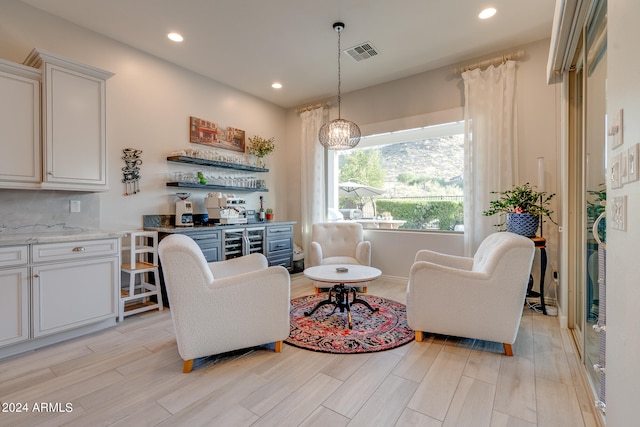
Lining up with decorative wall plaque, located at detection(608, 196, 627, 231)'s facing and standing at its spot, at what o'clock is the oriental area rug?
The oriental area rug is roughly at 2 o'clock from the decorative wall plaque.

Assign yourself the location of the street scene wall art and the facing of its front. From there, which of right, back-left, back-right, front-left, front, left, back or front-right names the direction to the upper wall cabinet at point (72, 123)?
right

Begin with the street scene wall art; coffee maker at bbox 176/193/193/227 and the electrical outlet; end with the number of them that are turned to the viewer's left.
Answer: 0

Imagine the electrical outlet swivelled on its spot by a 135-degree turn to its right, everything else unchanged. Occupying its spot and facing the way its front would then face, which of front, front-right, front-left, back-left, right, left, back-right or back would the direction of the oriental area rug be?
back

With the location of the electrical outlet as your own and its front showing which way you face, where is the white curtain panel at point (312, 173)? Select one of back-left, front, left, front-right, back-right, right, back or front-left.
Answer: left

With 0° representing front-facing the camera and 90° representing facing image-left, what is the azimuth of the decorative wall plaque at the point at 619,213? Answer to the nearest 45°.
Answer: approximately 45°

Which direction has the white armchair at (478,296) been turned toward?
to the viewer's left

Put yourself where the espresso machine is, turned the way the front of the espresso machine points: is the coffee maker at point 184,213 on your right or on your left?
on your right

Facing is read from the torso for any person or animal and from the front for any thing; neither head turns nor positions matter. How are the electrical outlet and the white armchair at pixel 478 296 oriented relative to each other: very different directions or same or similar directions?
very different directions

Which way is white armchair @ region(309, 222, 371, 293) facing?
toward the camera

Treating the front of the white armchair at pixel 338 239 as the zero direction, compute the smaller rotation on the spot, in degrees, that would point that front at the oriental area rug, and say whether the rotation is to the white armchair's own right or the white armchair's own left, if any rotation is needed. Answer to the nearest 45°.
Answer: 0° — it already faces it

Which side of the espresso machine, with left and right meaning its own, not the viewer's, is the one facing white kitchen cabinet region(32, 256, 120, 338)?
right

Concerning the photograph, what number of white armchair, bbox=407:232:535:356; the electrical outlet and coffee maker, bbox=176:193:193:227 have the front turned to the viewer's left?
1

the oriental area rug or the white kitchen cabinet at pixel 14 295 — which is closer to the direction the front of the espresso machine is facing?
the oriental area rug
